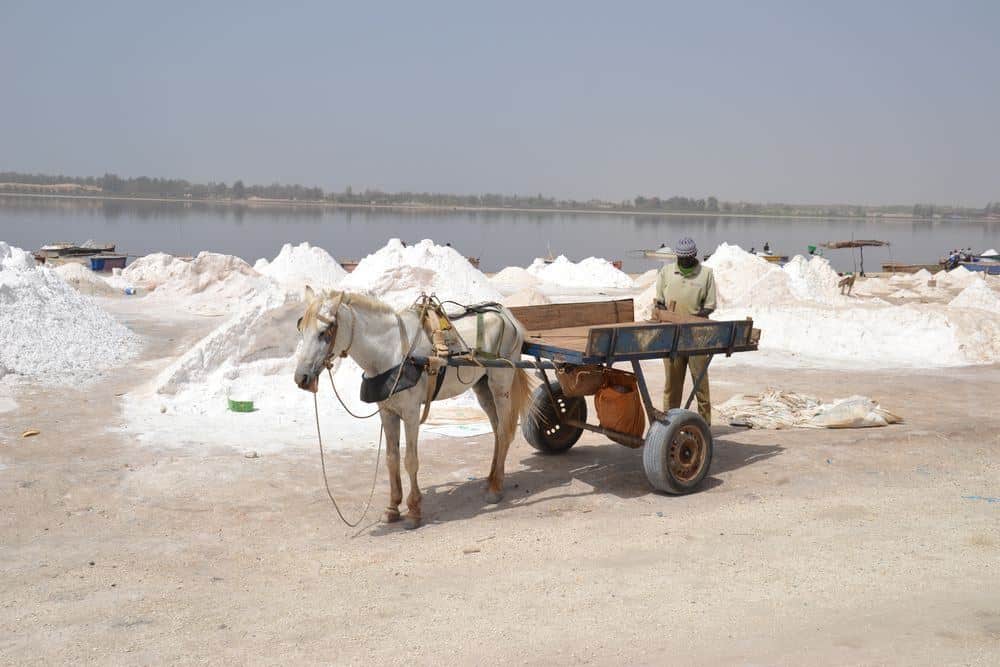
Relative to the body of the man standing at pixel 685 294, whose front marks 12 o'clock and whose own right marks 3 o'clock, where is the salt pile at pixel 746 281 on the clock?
The salt pile is roughly at 6 o'clock from the man standing.

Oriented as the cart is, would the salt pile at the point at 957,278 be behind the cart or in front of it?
behind

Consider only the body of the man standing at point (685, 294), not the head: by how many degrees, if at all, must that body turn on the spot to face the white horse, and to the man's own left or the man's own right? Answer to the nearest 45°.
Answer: approximately 45° to the man's own right

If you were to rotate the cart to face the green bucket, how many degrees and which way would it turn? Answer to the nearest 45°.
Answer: approximately 90° to its right

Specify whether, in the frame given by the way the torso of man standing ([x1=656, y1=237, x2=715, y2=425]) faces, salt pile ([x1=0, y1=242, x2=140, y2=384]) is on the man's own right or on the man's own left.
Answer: on the man's own right

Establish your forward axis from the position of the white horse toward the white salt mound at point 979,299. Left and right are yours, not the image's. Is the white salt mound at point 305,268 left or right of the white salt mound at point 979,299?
left

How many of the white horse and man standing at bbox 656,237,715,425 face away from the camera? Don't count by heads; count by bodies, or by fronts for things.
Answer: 0

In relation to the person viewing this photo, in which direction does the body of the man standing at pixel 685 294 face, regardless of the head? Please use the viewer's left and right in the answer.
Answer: facing the viewer

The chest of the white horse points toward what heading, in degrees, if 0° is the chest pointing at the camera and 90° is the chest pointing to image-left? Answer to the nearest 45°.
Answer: approximately 45°

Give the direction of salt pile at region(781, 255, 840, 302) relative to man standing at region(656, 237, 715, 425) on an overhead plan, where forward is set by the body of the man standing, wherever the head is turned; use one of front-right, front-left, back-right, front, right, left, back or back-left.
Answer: back

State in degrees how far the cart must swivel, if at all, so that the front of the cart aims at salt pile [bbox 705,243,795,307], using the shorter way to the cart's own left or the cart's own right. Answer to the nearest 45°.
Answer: approximately 135° to the cart's own right
